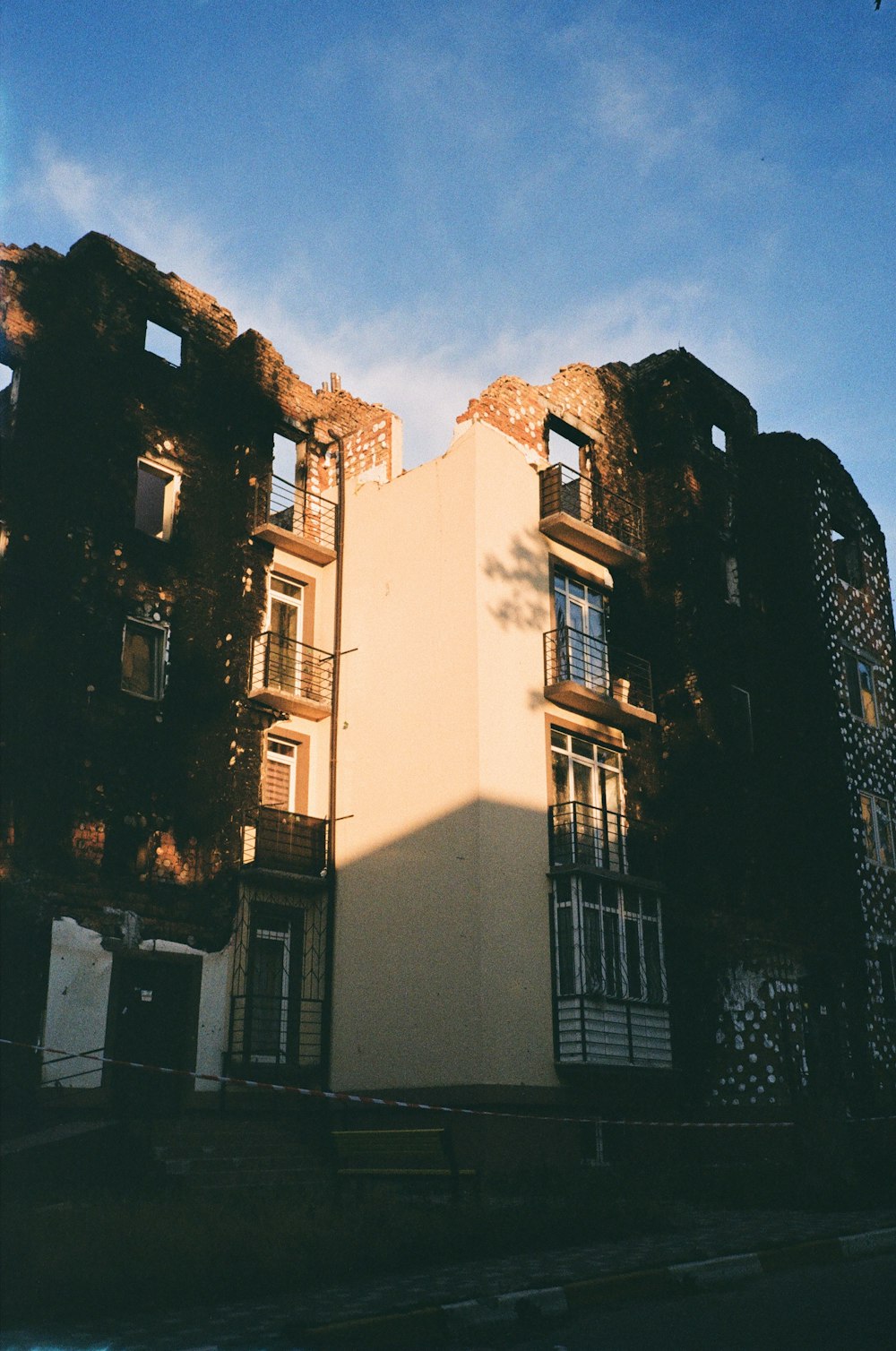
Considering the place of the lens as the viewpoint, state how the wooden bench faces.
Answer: facing the viewer
